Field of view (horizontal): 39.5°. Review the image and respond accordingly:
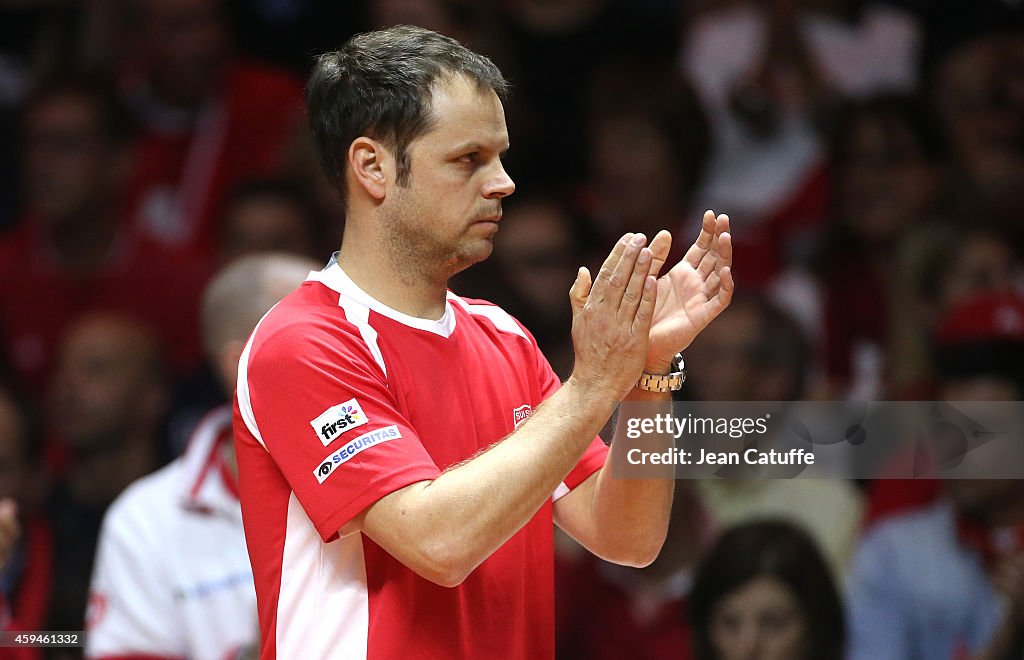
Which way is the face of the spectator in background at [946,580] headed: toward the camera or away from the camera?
toward the camera

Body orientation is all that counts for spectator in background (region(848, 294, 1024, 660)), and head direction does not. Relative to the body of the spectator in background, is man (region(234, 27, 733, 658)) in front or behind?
in front

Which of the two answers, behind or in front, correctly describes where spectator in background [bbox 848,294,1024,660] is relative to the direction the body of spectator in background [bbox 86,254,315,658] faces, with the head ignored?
in front

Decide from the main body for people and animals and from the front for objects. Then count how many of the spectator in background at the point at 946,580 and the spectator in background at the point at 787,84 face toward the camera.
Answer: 2

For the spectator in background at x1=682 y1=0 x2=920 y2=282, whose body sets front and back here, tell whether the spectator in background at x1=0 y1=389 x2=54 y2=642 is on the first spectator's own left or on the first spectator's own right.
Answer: on the first spectator's own right

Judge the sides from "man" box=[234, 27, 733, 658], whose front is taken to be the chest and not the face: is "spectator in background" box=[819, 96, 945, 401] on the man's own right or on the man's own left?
on the man's own left

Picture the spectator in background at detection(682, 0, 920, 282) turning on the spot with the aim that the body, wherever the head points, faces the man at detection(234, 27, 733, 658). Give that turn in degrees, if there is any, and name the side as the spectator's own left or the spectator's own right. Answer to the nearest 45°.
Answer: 0° — they already face them

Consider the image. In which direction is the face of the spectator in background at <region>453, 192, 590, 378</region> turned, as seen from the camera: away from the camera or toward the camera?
toward the camera

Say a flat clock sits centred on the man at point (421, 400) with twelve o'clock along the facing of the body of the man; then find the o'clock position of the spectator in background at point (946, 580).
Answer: The spectator in background is roughly at 9 o'clock from the man.

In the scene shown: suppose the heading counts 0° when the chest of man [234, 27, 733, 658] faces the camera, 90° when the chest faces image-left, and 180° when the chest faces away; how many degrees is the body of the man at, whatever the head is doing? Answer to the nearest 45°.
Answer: approximately 315°

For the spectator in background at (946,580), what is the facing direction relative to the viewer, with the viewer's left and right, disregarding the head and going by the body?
facing the viewer
